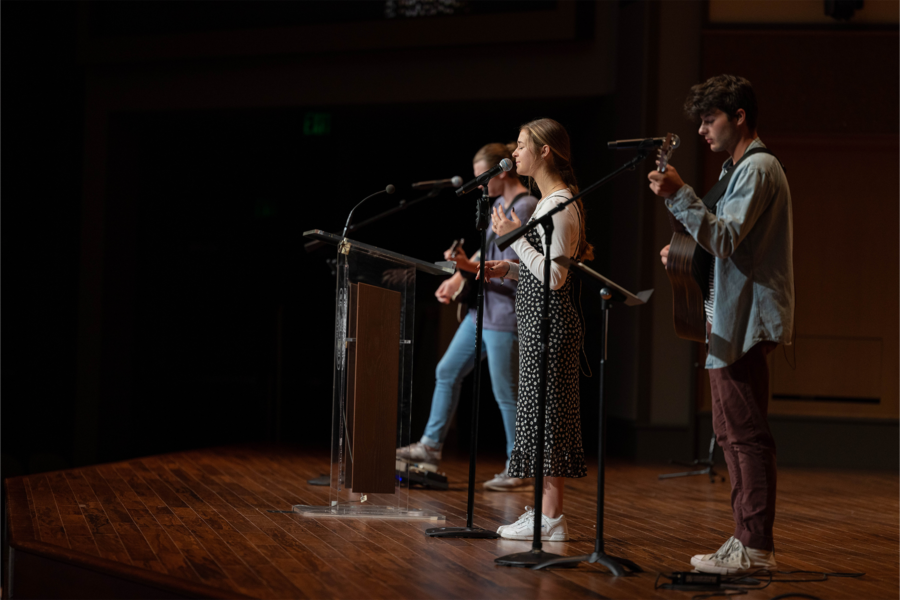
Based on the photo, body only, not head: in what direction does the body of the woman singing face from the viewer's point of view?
to the viewer's left

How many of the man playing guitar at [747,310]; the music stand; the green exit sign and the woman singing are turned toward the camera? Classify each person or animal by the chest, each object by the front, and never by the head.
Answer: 1

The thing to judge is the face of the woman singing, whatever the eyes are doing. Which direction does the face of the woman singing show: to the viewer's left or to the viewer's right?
to the viewer's left

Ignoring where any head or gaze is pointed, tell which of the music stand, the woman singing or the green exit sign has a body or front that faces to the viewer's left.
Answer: the woman singing

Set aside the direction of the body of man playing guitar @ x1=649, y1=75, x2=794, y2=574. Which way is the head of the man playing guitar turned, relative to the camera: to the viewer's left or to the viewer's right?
to the viewer's left

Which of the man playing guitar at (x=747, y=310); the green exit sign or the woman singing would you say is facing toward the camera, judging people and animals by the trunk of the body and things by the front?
the green exit sign

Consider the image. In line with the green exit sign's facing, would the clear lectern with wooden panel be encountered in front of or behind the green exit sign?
in front

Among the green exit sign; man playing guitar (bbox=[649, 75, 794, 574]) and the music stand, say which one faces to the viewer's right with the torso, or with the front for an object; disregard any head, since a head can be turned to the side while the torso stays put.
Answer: the music stand

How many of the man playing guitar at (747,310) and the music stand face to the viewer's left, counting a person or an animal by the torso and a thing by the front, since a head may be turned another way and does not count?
1

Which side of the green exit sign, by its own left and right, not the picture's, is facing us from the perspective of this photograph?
front

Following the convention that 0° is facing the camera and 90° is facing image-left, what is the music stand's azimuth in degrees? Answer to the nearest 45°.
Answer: approximately 270°

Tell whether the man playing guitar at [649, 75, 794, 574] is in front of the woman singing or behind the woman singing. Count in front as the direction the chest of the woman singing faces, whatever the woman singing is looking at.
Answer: behind

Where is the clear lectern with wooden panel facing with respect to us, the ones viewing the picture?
facing the viewer and to the left of the viewer

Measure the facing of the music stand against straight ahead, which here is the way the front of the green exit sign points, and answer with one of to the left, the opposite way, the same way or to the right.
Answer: to the left
